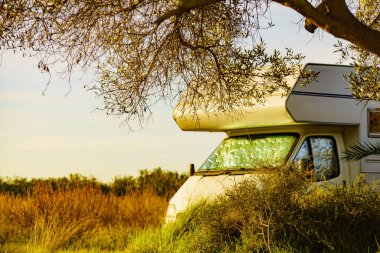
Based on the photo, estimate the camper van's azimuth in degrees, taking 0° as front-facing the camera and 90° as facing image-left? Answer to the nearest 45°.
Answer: approximately 45°
